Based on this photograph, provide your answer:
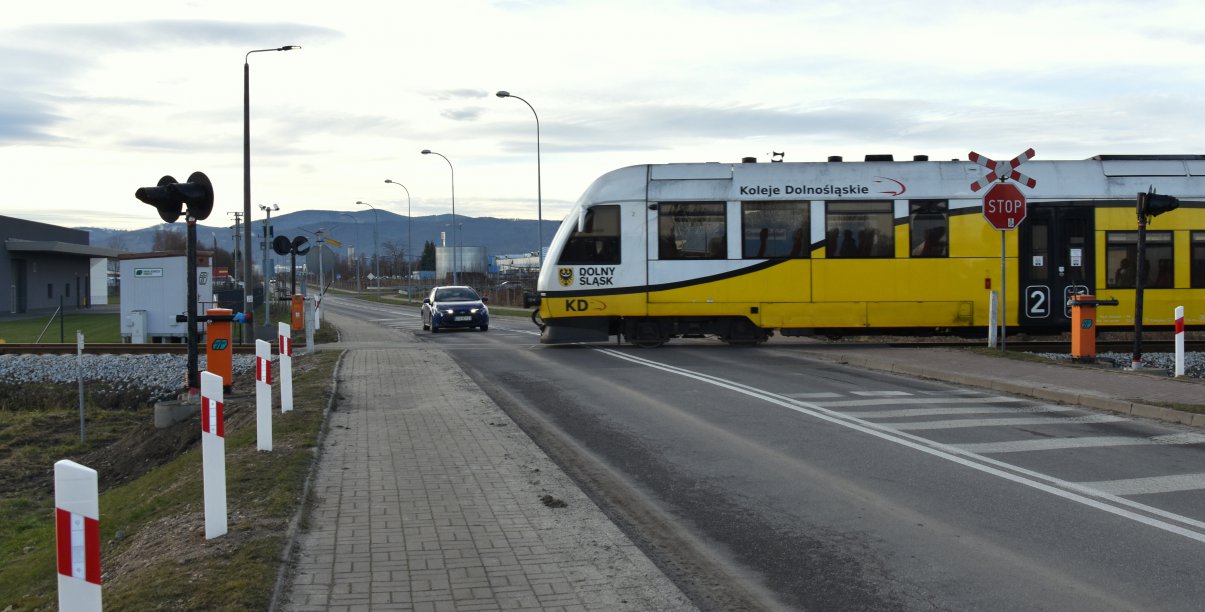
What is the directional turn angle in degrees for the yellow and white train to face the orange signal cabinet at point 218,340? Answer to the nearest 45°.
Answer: approximately 45° to its left

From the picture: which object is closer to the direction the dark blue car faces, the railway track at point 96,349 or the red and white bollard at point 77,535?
the red and white bollard

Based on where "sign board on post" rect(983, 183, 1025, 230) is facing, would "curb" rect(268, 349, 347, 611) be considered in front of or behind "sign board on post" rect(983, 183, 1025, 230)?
in front

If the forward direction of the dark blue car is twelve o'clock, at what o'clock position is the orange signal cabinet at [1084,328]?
The orange signal cabinet is roughly at 11 o'clock from the dark blue car.

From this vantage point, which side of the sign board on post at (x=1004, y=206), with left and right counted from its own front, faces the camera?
front

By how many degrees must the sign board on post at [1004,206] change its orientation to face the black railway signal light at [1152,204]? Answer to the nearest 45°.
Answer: approximately 45° to its left

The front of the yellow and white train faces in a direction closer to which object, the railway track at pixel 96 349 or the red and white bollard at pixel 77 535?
the railway track

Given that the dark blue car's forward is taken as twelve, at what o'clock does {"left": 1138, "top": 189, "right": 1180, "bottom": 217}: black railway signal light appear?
The black railway signal light is roughly at 11 o'clock from the dark blue car.

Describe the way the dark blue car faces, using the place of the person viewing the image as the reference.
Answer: facing the viewer

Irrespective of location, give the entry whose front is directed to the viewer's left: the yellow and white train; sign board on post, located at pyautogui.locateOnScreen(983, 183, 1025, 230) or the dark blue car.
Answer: the yellow and white train

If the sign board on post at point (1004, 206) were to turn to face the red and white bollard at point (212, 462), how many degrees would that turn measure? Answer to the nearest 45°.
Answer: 0° — it already faces it

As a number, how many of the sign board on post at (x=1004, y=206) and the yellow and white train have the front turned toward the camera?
1

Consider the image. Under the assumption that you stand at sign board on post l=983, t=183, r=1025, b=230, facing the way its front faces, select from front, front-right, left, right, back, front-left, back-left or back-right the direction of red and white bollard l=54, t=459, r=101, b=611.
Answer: front

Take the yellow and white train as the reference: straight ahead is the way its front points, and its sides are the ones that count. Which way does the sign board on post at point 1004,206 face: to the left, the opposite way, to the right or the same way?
to the left

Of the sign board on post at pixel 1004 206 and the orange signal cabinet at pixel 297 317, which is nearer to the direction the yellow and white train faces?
the orange signal cabinet

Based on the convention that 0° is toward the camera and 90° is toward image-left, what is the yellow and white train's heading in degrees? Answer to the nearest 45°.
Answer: approximately 90°

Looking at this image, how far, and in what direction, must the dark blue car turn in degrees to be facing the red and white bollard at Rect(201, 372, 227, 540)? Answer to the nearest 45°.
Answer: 0° — it already faces it

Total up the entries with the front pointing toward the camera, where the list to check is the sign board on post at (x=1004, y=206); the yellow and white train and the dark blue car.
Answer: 2

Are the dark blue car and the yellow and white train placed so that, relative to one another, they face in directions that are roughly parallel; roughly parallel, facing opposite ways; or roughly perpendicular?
roughly perpendicular
